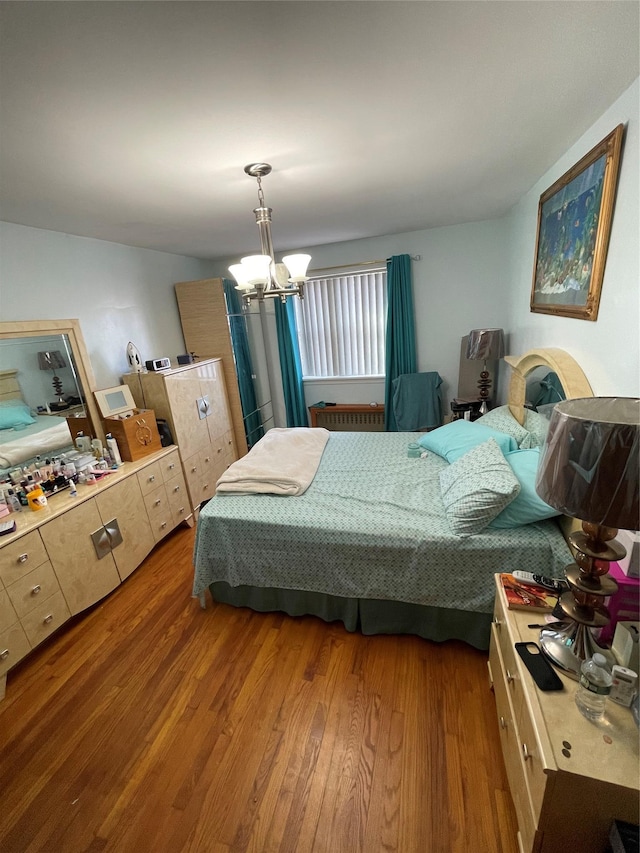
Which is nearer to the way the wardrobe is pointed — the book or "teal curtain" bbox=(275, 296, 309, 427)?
the book

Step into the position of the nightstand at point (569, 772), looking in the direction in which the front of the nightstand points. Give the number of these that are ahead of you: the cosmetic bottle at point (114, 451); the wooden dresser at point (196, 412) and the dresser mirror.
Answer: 3

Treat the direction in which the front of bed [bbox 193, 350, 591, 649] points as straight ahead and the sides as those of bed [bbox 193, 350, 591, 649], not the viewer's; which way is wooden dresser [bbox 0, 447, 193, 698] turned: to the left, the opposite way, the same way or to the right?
the opposite way

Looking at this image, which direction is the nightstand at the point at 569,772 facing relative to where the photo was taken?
to the viewer's left

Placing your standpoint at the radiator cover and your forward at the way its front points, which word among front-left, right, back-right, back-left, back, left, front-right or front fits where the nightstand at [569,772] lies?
front

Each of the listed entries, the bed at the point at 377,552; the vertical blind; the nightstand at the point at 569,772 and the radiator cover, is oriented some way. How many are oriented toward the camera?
2

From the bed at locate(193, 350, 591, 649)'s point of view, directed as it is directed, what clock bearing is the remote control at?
The remote control is roughly at 7 o'clock from the bed.

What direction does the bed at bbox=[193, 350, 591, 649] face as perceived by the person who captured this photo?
facing to the left of the viewer

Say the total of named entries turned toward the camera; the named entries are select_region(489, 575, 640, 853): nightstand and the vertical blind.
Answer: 1

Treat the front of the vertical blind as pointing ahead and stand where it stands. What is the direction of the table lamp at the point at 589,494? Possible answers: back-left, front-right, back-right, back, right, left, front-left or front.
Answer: front

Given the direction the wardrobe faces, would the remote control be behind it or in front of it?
in front

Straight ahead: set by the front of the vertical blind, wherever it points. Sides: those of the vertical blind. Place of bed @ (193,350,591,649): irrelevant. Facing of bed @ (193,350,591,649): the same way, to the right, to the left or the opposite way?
to the right

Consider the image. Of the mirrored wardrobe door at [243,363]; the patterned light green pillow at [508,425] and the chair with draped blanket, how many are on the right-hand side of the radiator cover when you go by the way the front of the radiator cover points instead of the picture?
1

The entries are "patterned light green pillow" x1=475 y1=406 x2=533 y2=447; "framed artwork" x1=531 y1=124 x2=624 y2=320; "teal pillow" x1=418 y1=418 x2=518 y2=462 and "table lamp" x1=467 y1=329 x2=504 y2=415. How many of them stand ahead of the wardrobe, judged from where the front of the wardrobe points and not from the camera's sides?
4

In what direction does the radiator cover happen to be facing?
toward the camera

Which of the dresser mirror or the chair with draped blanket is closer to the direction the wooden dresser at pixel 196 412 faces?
the chair with draped blanket

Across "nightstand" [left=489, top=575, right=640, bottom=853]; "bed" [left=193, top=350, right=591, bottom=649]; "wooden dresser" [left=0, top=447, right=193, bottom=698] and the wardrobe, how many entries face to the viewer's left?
2

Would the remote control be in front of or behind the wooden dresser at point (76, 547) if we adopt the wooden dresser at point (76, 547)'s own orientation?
in front

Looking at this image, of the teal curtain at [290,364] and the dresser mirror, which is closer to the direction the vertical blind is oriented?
the dresser mirror

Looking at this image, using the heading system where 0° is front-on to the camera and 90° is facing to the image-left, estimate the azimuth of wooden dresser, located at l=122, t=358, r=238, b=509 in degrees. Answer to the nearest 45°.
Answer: approximately 315°
